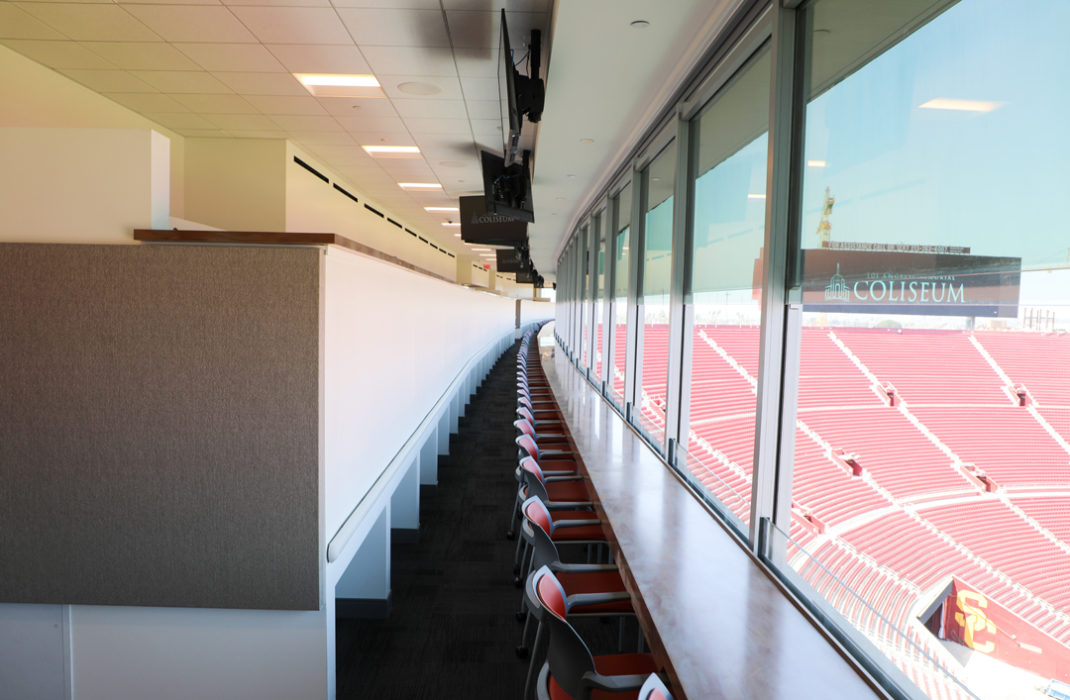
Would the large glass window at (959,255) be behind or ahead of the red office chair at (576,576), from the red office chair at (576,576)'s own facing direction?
ahead

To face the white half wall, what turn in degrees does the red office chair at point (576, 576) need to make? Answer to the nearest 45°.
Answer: approximately 180°

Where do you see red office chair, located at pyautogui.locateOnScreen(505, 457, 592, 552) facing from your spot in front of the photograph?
facing to the right of the viewer

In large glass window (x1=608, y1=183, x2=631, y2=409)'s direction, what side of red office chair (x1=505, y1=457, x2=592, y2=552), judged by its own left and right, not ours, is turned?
left

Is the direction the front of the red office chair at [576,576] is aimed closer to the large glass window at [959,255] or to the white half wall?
the large glass window

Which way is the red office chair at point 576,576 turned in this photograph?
to the viewer's right

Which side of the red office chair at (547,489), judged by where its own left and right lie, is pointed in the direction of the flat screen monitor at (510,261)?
left

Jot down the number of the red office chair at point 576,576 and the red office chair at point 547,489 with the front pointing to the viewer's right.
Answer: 2

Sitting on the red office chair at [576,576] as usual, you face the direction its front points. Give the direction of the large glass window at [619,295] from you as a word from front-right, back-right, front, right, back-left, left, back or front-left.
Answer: left

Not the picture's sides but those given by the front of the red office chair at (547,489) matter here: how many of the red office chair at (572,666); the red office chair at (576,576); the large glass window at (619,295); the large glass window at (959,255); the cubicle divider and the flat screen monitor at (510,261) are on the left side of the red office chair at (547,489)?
2

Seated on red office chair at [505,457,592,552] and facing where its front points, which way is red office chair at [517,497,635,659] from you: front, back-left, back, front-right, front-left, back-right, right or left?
right
